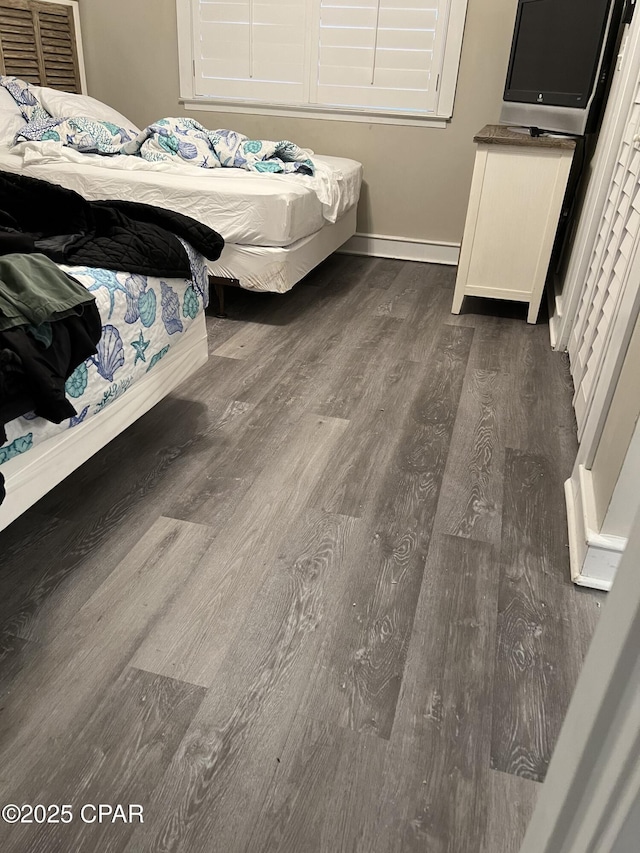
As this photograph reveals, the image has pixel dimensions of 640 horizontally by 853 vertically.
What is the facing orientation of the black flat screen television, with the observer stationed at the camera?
facing the viewer and to the left of the viewer

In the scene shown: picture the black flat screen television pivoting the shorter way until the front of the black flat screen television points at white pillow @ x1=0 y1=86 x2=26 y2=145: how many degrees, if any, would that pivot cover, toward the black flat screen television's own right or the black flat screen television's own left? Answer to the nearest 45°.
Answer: approximately 45° to the black flat screen television's own right

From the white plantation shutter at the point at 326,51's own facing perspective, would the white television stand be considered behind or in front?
in front

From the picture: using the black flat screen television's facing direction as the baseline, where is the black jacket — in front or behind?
in front

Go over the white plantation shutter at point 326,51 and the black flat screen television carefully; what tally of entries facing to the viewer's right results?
0

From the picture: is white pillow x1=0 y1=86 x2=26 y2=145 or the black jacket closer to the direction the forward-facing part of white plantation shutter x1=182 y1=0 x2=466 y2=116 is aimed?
the black jacket

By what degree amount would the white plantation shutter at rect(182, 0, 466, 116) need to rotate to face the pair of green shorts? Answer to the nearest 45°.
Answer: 0° — it already faces it

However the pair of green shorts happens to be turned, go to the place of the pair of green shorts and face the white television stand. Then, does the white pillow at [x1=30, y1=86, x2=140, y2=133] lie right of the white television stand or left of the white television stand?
left

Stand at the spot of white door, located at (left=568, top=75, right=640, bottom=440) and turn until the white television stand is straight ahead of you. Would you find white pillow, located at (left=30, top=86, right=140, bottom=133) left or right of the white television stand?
left
